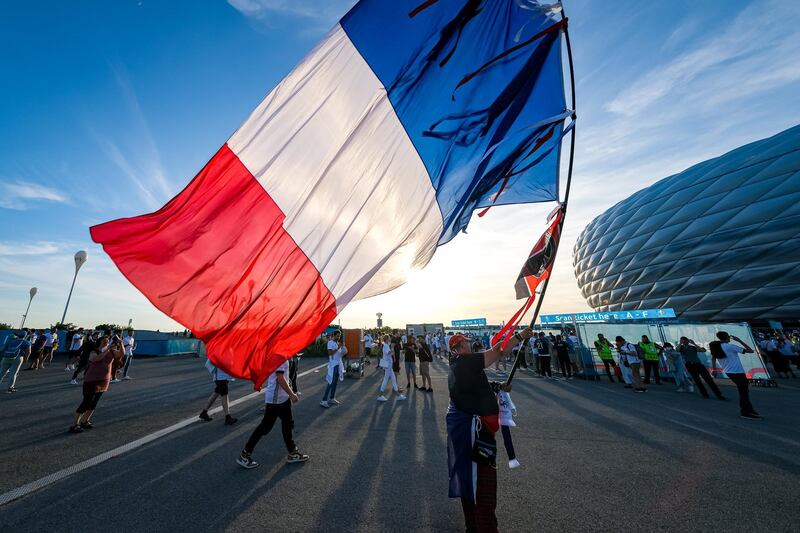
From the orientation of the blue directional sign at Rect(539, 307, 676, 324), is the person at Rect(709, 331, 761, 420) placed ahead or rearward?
ahead

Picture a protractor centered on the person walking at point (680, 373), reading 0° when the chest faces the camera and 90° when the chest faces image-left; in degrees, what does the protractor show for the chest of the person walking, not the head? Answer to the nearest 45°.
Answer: approximately 90°

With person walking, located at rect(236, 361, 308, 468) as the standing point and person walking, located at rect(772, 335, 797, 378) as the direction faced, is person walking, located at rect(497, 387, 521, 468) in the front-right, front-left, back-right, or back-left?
front-right

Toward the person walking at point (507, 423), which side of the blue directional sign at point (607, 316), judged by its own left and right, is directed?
front

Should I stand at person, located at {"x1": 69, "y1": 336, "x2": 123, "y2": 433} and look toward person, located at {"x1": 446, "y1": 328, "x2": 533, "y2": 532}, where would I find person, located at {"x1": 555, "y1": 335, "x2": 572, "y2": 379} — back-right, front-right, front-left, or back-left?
front-left

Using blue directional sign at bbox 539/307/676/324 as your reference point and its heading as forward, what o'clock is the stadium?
The stadium is roughly at 7 o'clock from the blue directional sign.

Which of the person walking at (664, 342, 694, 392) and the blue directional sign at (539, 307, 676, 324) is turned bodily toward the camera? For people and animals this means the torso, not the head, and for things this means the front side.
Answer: the blue directional sign

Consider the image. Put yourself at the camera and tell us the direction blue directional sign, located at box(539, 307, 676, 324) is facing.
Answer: facing the viewer

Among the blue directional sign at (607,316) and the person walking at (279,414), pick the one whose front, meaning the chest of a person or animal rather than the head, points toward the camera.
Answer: the blue directional sign

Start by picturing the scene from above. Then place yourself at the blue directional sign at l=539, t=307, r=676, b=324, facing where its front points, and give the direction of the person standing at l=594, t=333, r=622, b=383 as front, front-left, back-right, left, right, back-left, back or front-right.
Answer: front

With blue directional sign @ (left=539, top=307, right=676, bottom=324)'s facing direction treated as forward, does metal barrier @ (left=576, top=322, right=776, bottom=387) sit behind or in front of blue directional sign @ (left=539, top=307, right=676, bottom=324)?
in front

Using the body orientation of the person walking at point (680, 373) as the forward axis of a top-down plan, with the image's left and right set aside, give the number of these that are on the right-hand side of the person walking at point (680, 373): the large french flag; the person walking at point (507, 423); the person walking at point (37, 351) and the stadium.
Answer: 1
